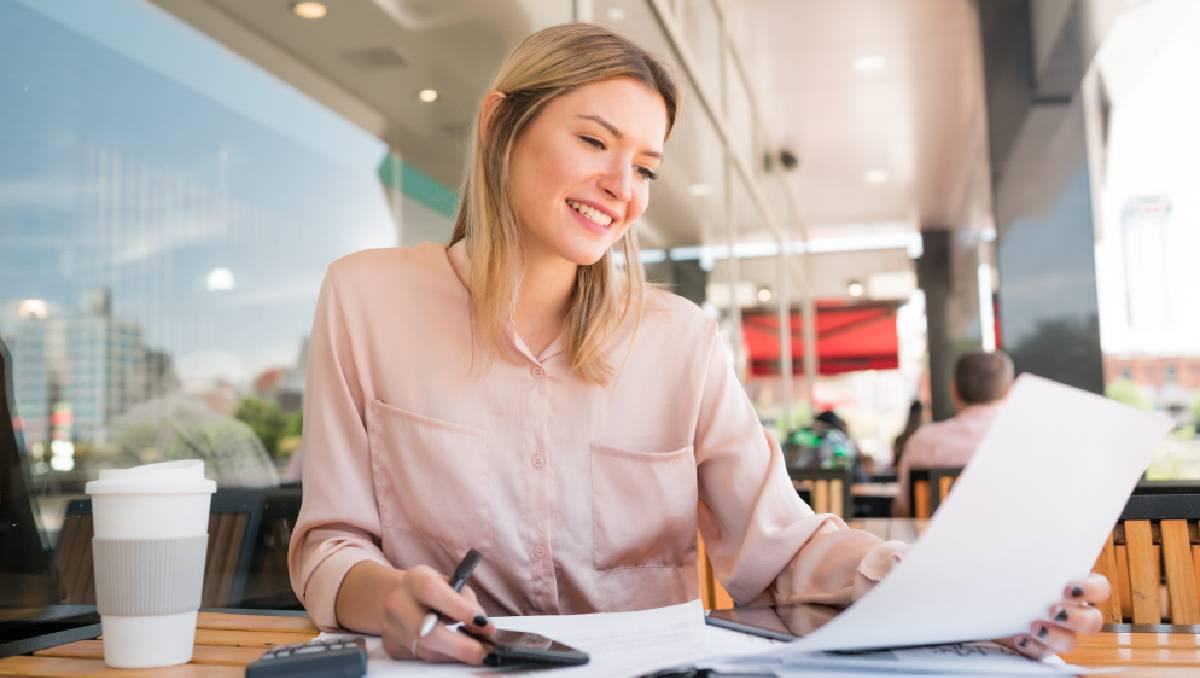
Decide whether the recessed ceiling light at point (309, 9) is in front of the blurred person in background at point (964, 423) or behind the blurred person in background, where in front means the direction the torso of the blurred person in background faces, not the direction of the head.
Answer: behind

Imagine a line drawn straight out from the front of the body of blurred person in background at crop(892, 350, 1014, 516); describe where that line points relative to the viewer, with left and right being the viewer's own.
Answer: facing away from the viewer

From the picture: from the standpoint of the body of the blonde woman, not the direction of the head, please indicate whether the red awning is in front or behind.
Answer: behind

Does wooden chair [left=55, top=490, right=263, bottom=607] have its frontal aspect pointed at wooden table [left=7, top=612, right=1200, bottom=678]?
yes

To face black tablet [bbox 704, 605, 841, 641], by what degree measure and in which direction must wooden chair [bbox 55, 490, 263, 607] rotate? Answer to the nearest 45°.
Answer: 0° — it already faces it

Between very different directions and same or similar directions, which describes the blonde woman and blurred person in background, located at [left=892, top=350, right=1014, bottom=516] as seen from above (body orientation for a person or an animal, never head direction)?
very different directions

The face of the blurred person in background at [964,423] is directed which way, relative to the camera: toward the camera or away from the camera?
away from the camera

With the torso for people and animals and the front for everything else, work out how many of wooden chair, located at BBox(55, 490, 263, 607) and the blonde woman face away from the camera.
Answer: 0

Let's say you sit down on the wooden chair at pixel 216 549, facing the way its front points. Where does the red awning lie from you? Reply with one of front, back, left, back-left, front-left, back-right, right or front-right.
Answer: back-left

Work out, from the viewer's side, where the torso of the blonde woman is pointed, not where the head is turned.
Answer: toward the camera
